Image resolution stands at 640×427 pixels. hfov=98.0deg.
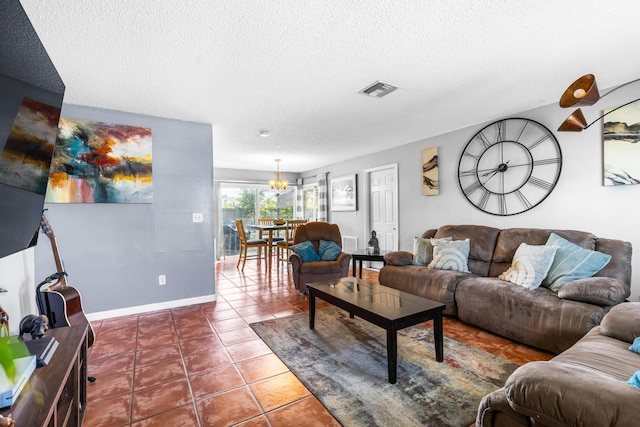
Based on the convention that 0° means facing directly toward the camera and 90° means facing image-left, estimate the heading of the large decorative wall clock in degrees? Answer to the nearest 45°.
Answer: approximately 45°

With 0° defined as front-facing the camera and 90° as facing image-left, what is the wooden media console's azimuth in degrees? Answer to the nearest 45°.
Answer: approximately 270°

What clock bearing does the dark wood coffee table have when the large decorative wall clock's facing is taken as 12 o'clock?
The dark wood coffee table is roughly at 11 o'clock from the large decorative wall clock.

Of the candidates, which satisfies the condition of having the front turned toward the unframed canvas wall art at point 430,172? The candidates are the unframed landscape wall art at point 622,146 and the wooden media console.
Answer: the wooden media console

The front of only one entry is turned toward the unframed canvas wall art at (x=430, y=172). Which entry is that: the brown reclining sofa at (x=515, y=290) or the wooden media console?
the wooden media console

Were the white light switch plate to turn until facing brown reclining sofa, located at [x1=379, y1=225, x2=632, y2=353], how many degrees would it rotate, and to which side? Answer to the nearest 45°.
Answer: approximately 45° to its left

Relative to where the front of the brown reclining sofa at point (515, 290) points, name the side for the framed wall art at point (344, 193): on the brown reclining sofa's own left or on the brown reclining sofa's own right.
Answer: on the brown reclining sofa's own right

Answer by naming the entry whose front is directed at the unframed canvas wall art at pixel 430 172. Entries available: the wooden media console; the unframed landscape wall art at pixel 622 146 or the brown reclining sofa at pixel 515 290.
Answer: the wooden media console

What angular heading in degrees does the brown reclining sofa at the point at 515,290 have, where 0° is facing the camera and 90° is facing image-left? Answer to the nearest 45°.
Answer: approximately 45°

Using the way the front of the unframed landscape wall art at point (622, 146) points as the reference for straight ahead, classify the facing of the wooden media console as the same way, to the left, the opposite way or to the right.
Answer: the opposite way

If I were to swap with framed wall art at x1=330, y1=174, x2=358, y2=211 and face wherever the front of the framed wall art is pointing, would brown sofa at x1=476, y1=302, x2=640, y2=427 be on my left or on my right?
on my left

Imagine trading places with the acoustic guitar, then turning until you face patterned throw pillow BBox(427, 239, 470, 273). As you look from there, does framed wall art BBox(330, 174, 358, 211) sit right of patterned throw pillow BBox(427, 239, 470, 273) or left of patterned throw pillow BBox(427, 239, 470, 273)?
left

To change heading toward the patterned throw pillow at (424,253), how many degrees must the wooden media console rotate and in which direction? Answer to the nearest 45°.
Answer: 0° — it already faces it

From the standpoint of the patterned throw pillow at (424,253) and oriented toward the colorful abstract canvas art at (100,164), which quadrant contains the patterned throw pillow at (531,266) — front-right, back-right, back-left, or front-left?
back-left
